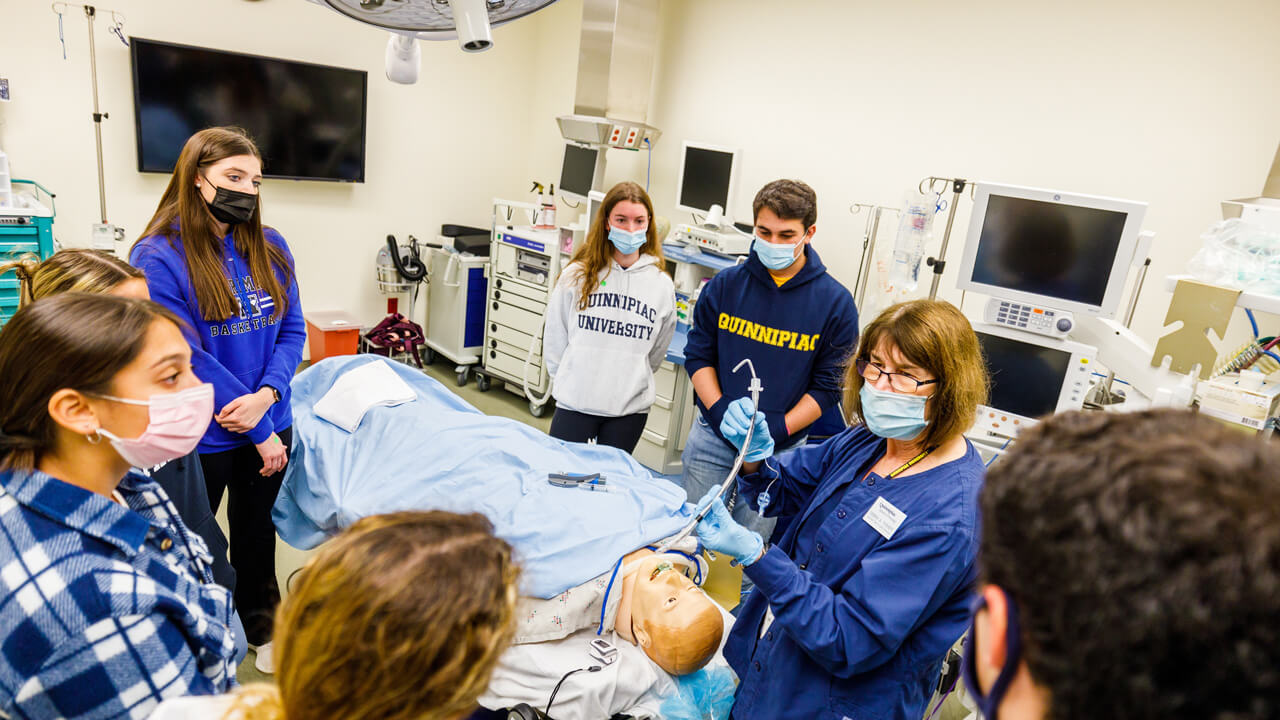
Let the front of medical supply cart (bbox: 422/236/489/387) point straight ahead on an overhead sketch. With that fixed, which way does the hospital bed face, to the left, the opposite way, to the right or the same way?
the opposite way

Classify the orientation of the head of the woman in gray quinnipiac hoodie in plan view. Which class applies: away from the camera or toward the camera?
toward the camera

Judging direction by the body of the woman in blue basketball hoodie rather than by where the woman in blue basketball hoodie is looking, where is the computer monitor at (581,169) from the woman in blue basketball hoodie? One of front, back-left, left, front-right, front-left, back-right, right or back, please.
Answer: left

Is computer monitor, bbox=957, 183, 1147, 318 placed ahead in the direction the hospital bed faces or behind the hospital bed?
behind

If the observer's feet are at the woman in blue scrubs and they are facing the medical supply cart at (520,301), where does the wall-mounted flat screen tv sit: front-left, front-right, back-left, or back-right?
front-left

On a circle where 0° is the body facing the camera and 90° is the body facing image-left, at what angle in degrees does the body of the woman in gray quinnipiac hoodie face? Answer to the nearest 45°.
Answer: approximately 0°

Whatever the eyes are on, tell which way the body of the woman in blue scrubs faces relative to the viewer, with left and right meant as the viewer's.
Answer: facing the viewer and to the left of the viewer

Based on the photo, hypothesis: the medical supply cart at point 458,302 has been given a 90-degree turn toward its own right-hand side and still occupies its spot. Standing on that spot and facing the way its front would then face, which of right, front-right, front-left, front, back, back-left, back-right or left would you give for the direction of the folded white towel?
front-left

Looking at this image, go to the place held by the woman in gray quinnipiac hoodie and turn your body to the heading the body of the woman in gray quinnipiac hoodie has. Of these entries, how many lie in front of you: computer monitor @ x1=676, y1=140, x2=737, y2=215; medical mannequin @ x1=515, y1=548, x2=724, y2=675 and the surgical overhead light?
2

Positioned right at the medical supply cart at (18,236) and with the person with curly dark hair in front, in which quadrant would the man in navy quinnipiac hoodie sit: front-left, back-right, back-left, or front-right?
front-left

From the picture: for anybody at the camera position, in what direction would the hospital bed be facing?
facing away from the viewer and to the left of the viewer

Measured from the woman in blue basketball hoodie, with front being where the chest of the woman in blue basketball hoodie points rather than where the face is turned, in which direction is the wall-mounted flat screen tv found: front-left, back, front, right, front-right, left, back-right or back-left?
back-left

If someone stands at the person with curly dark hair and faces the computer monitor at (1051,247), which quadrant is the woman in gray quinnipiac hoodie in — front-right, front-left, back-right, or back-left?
front-left

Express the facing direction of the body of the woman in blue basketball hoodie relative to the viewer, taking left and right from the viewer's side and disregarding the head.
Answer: facing the viewer and to the right of the viewer

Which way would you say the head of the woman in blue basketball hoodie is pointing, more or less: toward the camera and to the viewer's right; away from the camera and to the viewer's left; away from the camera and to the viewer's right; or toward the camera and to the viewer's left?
toward the camera and to the viewer's right

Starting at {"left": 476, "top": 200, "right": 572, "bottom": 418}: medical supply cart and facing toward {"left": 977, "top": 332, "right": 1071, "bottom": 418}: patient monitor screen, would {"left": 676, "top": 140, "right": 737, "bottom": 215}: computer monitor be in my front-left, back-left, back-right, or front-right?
front-left

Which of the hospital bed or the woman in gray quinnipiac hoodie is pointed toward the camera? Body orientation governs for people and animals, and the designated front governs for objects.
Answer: the woman in gray quinnipiac hoodie
